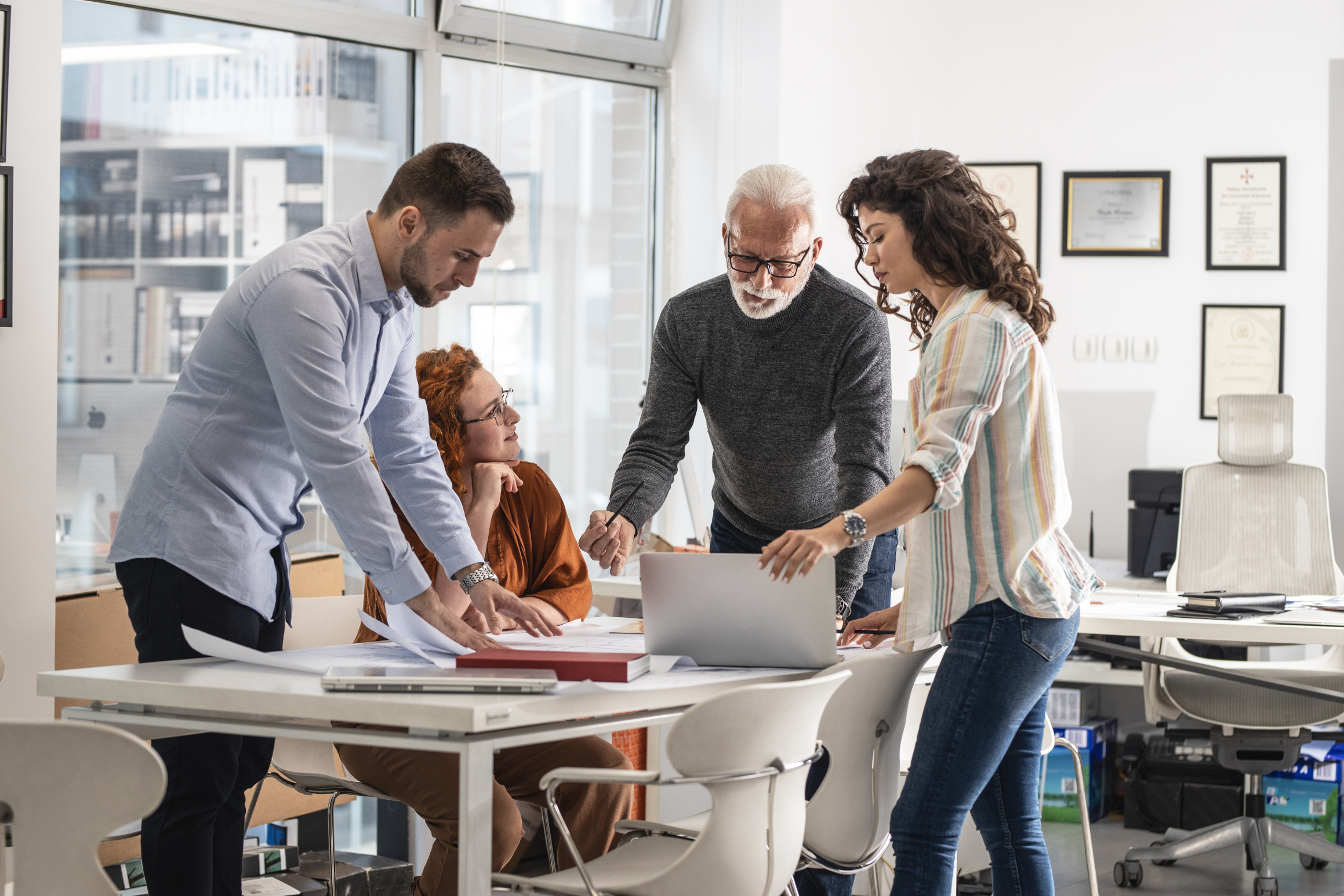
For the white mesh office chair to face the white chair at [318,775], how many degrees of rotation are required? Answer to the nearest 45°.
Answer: approximately 45° to its right

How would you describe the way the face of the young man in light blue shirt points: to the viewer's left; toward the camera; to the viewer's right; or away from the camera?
to the viewer's right

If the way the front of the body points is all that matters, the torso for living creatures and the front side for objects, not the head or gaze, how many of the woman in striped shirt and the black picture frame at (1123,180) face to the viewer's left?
1

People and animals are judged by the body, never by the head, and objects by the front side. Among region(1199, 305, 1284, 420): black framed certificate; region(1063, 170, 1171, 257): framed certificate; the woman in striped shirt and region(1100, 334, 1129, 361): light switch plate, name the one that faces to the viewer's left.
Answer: the woman in striped shirt

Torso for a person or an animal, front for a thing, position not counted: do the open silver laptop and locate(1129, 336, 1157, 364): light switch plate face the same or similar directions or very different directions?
very different directions

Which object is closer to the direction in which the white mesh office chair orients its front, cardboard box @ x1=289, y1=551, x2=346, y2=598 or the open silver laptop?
the open silver laptop

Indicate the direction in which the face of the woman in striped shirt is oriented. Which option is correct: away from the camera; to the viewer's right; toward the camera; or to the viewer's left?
to the viewer's left

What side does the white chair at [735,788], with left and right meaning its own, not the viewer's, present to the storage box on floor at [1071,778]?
right
